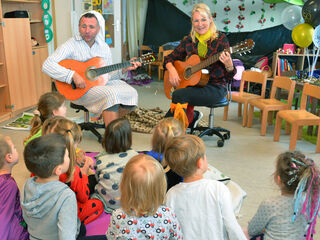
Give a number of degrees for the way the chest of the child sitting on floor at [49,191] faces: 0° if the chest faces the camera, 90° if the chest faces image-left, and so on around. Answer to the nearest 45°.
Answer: approximately 225°

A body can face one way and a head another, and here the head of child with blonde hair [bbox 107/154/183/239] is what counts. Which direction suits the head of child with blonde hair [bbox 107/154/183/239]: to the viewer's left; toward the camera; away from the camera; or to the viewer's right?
away from the camera

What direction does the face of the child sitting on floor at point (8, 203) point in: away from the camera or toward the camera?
away from the camera

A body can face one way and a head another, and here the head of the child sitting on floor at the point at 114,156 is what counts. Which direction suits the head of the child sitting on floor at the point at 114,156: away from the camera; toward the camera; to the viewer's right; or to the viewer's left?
away from the camera

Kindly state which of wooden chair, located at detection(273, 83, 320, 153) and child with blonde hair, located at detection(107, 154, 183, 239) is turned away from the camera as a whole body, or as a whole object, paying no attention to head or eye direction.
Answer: the child with blonde hair

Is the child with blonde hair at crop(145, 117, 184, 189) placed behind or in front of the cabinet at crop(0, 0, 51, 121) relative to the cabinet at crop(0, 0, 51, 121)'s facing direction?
in front

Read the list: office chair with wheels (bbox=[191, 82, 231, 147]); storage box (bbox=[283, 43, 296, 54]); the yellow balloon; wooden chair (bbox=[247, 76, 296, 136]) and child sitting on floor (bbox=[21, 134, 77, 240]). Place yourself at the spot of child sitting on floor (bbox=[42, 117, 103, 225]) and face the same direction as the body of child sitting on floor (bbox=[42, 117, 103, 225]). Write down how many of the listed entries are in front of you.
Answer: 4

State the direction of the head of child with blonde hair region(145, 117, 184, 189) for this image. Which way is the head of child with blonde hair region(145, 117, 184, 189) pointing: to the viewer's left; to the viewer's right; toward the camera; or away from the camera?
away from the camera

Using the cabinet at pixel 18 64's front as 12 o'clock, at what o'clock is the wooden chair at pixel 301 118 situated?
The wooden chair is roughly at 12 o'clock from the cabinet.

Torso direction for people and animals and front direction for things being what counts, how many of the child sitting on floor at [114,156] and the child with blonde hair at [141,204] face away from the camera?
2

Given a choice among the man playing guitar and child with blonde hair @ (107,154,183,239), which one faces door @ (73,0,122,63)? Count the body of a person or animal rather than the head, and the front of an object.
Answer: the child with blonde hair

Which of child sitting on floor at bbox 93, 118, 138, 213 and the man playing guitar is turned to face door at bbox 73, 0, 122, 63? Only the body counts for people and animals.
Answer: the child sitting on floor

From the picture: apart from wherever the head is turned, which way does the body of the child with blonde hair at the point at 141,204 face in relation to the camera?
away from the camera

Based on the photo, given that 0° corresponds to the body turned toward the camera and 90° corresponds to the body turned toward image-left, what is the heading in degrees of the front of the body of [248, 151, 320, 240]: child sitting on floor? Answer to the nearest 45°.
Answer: approximately 135°

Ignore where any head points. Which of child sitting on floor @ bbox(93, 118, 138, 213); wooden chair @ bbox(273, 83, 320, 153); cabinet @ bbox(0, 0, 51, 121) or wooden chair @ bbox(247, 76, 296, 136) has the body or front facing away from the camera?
the child sitting on floor

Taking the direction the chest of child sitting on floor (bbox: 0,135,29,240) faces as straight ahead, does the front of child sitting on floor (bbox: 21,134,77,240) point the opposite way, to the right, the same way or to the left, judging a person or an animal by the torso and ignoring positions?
the same way

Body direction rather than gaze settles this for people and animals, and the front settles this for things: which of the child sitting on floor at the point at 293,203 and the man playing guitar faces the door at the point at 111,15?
the child sitting on floor

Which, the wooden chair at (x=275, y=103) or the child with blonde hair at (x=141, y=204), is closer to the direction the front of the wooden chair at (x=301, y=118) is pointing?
the child with blonde hair
